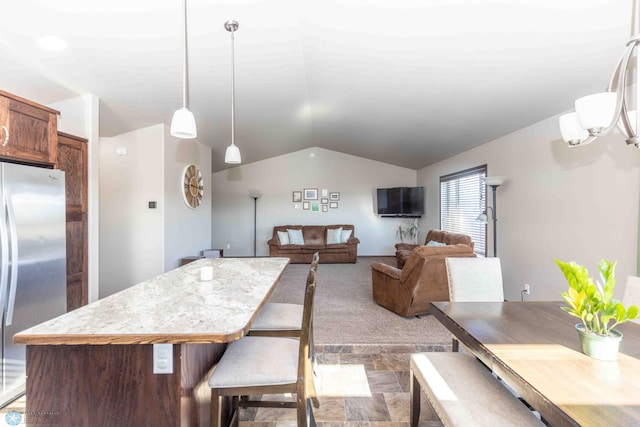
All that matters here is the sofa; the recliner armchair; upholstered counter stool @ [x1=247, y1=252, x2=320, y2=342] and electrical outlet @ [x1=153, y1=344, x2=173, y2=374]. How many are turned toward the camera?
2

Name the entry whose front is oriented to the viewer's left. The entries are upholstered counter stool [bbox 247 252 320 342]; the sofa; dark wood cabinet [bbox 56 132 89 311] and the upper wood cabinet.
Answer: the upholstered counter stool

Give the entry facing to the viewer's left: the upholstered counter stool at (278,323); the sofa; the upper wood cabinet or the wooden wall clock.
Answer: the upholstered counter stool

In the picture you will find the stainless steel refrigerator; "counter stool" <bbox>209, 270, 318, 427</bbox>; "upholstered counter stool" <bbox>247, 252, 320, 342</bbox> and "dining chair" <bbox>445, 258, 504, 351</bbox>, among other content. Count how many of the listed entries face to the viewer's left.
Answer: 2

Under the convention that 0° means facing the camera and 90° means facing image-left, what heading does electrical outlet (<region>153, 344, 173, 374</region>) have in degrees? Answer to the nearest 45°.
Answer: approximately 0°

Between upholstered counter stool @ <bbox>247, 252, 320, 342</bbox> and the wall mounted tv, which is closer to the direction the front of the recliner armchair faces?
the wall mounted tv

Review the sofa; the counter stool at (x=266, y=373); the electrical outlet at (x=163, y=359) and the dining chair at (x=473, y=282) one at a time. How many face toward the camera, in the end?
3

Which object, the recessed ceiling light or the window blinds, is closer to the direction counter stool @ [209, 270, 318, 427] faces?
the recessed ceiling light

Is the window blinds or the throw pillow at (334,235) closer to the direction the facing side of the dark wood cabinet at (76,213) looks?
the window blinds

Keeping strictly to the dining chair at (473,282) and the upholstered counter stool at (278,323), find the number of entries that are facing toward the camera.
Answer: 1

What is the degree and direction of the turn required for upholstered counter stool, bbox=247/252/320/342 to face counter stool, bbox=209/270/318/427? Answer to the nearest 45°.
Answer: approximately 90° to its left

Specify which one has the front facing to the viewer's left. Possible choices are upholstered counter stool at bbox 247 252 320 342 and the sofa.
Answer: the upholstered counter stool

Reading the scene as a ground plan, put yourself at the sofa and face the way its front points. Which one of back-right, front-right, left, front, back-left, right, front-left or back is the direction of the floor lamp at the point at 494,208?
front-left

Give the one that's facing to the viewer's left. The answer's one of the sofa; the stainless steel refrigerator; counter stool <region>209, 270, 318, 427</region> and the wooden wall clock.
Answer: the counter stool

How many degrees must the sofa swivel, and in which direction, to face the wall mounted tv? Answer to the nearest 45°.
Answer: approximately 90° to its left

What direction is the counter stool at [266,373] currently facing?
to the viewer's left

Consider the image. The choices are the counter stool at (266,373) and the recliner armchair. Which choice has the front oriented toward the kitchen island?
the counter stool
